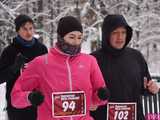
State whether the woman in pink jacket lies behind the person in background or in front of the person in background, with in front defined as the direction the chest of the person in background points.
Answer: in front

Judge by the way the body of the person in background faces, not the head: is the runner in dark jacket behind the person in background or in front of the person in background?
in front

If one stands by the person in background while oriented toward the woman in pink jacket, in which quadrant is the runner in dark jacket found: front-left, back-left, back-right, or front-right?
front-left

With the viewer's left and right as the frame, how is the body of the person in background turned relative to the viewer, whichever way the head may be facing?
facing the viewer and to the right of the viewer

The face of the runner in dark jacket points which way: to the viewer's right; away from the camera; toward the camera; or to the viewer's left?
toward the camera

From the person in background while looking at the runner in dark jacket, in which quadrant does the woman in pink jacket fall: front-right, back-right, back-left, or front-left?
front-right
